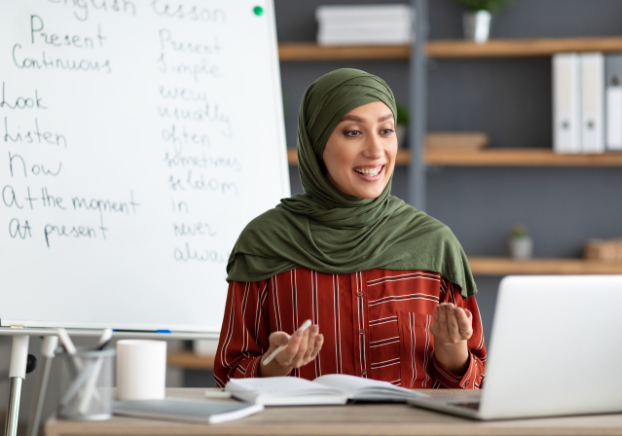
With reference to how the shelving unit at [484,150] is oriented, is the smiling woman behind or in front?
in front

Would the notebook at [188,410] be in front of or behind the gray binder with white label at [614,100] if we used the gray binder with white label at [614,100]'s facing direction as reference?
in front

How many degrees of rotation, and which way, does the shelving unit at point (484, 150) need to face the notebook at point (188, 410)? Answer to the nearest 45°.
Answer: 0° — it already faces it

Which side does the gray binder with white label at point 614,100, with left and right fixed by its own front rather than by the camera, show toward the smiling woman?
front

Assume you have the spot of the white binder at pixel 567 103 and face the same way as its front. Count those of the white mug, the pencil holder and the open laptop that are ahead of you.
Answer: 3

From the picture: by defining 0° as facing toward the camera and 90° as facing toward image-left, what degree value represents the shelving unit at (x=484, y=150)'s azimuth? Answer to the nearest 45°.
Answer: approximately 0°

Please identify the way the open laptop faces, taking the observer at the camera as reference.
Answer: facing away from the viewer and to the left of the viewer

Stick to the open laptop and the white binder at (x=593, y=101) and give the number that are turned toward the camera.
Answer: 1

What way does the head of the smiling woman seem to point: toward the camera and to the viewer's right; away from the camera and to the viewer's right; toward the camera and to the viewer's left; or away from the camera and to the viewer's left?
toward the camera and to the viewer's right
